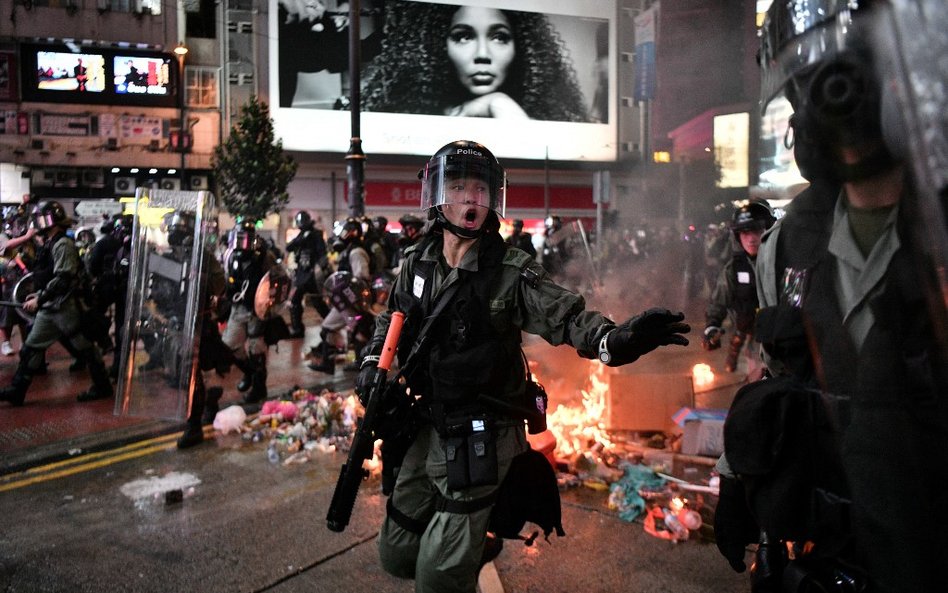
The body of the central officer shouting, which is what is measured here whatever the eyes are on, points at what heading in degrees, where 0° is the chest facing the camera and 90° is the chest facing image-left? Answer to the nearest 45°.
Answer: approximately 0°

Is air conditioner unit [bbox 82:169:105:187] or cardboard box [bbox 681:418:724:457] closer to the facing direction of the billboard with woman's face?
the cardboard box

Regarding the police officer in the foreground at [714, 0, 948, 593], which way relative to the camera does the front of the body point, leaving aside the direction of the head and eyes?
toward the camera

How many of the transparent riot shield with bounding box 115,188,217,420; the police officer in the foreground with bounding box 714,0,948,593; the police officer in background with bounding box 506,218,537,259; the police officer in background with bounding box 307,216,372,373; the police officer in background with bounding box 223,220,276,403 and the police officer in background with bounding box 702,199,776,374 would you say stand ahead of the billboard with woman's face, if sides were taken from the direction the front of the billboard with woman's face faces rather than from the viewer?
6

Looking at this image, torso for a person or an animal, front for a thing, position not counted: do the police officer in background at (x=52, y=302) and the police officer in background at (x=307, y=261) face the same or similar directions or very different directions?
same or similar directions

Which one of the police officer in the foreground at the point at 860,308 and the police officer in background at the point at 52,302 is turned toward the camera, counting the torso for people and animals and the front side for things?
the police officer in the foreground at the point at 860,308

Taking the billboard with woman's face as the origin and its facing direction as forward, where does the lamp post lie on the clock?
The lamp post is roughly at 2 o'clock from the billboard with woman's face.

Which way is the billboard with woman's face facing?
toward the camera

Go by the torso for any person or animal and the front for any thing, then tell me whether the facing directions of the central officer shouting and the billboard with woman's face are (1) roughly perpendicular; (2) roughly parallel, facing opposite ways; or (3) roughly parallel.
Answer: roughly parallel

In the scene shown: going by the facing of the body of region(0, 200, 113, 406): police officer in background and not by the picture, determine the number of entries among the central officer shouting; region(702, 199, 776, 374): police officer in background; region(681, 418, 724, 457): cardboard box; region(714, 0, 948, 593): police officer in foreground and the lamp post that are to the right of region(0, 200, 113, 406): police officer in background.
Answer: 1
